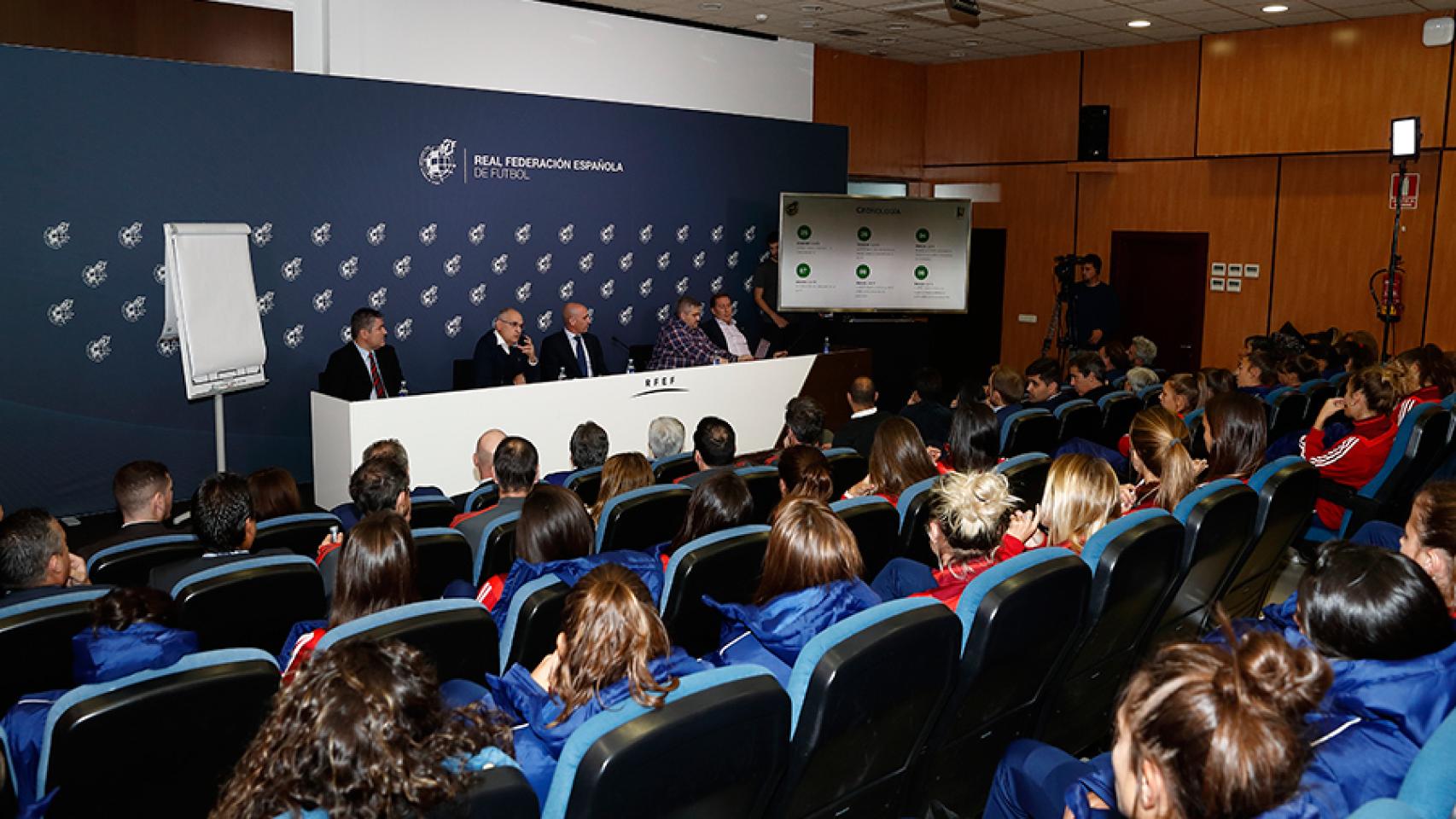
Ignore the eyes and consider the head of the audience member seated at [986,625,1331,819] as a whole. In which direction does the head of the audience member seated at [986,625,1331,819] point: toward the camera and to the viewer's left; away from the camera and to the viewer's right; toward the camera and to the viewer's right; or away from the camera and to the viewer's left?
away from the camera and to the viewer's left

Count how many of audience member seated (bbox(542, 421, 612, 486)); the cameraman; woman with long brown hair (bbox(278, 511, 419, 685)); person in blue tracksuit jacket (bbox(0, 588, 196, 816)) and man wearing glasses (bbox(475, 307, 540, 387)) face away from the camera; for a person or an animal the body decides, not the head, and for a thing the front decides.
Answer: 3

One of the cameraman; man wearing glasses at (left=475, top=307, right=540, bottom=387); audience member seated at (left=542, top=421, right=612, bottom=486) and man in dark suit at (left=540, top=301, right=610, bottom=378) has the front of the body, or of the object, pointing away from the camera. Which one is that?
the audience member seated

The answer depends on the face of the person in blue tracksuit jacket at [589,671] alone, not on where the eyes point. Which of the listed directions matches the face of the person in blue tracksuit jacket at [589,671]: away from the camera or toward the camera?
away from the camera

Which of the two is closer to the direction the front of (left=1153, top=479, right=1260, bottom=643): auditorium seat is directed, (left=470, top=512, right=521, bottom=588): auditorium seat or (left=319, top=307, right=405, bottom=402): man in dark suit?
the man in dark suit

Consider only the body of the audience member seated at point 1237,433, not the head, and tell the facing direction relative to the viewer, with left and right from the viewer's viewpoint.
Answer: facing away from the viewer and to the left of the viewer

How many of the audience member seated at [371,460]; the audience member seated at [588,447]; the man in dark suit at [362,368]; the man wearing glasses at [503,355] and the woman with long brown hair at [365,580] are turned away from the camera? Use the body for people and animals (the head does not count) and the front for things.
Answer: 3

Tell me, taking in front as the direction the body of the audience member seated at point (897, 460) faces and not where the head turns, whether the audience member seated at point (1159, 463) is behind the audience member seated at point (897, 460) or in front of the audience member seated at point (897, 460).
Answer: behind

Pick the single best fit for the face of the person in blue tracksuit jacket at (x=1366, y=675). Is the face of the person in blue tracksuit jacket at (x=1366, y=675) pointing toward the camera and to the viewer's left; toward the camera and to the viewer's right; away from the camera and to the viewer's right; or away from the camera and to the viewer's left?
away from the camera and to the viewer's left

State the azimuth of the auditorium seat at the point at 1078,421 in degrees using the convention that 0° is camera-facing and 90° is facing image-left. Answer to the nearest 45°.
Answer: approximately 135°

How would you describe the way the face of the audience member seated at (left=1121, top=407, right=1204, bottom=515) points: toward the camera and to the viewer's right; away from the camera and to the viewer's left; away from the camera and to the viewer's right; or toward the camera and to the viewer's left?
away from the camera and to the viewer's left

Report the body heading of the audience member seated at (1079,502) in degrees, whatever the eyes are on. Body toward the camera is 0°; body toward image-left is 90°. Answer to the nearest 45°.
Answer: approximately 135°

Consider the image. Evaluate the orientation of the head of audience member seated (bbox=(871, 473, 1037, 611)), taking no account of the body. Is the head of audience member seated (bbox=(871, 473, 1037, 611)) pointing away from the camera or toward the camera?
away from the camera

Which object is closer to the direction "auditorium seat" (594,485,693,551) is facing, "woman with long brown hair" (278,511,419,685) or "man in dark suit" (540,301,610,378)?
the man in dark suit

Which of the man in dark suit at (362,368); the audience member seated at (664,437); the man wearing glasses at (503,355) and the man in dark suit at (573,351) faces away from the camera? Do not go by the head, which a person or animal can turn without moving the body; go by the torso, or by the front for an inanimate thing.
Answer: the audience member seated

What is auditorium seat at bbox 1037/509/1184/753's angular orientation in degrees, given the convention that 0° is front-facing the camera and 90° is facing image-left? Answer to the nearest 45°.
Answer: approximately 135°
